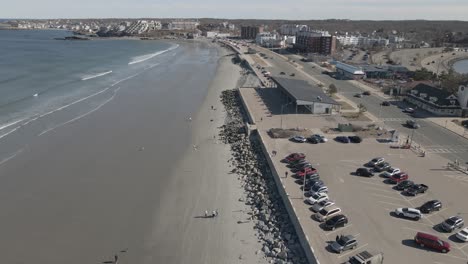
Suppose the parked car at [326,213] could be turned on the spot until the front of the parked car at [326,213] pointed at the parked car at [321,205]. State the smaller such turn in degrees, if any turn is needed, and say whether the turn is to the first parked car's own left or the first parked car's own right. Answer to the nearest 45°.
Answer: approximately 135° to the first parked car's own right

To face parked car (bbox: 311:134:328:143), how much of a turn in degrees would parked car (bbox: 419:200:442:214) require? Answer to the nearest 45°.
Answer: approximately 90° to its right

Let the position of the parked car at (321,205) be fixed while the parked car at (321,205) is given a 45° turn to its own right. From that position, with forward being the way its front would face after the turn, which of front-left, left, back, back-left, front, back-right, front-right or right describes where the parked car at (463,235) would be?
back

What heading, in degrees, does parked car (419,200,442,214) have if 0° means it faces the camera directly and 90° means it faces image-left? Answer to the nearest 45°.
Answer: approximately 45°

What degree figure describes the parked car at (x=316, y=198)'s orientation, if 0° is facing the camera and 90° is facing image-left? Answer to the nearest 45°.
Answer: approximately 45°

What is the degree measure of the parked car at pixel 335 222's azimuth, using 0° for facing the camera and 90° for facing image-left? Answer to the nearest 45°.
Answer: approximately 45°

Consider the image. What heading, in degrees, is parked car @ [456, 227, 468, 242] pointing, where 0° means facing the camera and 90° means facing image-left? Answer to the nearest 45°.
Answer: approximately 45°

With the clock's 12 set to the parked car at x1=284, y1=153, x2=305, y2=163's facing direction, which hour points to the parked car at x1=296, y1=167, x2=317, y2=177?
the parked car at x1=296, y1=167, x2=317, y2=177 is roughly at 10 o'clock from the parked car at x1=284, y1=153, x2=305, y2=163.

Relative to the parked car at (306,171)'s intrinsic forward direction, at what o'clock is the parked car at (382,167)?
the parked car at (382,167) is roughly at 7 o'clock from the parked car at (306,171).

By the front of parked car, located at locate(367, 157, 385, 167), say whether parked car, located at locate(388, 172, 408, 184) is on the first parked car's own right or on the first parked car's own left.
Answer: on the first parked car's own left
